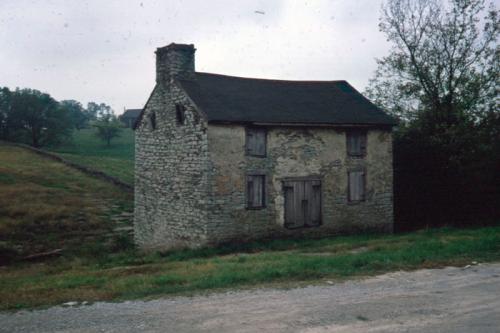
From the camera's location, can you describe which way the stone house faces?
facing the viewer and to the right of the viewer
